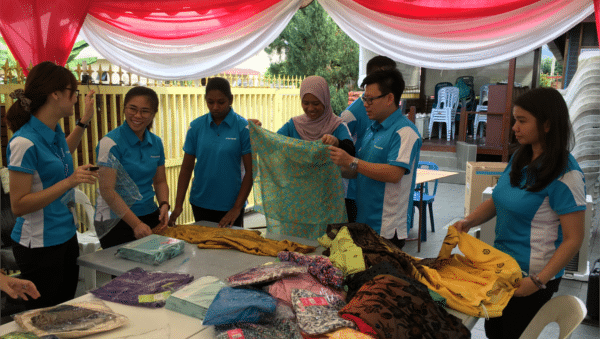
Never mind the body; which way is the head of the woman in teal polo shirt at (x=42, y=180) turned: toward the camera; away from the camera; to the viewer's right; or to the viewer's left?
to the viewer's right

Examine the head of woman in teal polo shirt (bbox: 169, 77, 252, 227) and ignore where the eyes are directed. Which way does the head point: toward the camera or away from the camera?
toward the camera

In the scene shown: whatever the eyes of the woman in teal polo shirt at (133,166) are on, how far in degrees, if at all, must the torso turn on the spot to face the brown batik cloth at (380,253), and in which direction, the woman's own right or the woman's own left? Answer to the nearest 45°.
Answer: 0° — they already face it

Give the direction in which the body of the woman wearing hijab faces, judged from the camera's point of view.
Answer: toward the camera

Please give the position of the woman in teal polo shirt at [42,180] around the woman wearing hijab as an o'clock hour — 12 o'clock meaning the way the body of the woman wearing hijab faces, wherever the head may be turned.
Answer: The woman in teal polo shirt is roughly at 2 o'clock from the woman wearing hijab.

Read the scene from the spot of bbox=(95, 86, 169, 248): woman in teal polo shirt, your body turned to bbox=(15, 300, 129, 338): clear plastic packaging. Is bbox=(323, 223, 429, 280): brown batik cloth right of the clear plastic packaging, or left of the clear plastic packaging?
left

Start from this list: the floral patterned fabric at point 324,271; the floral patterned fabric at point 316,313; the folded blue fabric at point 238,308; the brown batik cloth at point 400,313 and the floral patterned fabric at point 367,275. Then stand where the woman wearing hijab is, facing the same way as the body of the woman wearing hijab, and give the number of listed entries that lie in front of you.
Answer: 5

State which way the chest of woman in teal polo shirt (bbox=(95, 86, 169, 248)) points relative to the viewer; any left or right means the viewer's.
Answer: facing the viewer and to the right of the viewer

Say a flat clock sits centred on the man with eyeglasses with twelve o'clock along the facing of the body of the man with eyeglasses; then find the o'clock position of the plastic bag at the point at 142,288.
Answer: The plastic bag is roughly at 12 o'clock from the man with eyeglasses.

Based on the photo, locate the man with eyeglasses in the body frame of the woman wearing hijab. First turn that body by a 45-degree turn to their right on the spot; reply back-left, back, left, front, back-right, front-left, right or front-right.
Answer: left

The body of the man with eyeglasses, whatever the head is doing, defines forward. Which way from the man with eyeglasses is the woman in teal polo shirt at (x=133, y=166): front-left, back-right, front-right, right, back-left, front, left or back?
front-right

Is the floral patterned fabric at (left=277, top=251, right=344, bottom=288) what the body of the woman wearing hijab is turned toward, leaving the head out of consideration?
yes

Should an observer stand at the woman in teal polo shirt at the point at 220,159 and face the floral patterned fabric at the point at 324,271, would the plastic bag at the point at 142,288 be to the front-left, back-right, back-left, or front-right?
front-right

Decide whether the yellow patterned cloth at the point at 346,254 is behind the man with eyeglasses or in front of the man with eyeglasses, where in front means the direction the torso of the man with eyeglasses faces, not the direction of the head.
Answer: in front
